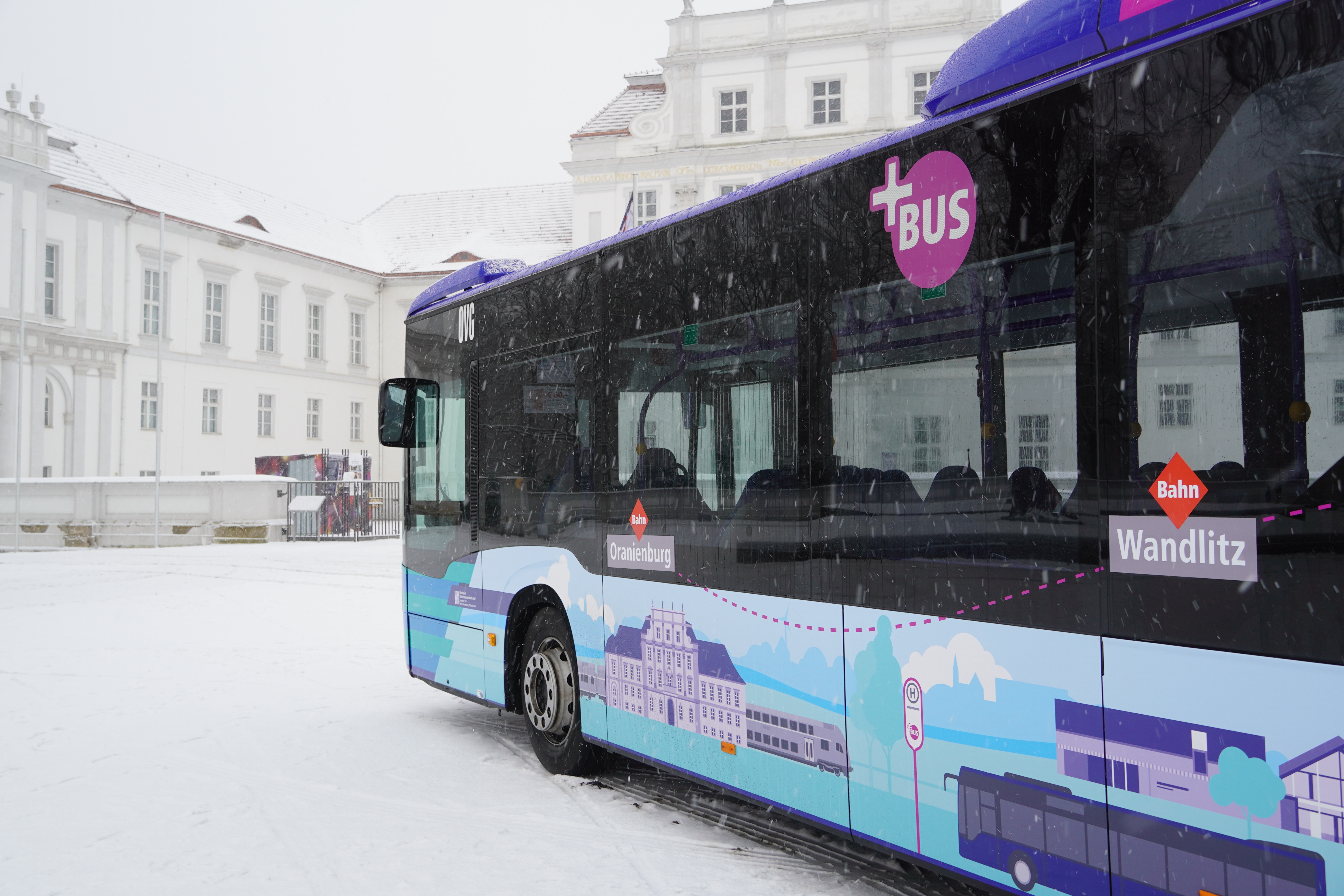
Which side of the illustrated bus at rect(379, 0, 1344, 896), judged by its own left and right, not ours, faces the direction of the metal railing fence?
front

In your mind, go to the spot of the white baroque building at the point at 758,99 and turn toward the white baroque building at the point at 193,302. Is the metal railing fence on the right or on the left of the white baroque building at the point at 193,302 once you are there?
left

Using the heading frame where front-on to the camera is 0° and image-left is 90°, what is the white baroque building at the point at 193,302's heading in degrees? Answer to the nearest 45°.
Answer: approximately 315°

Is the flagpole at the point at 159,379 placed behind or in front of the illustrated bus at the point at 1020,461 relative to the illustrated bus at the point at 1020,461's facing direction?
in front

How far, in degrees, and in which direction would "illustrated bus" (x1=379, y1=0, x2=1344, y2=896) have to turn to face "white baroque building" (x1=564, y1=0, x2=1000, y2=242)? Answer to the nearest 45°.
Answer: approximately 45° to its right

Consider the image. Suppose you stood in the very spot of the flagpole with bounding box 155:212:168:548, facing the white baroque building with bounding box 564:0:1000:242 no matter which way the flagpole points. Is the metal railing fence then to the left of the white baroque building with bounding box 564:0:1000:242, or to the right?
right

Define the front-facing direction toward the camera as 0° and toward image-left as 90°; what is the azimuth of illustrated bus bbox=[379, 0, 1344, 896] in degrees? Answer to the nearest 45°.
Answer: approximately 135°
